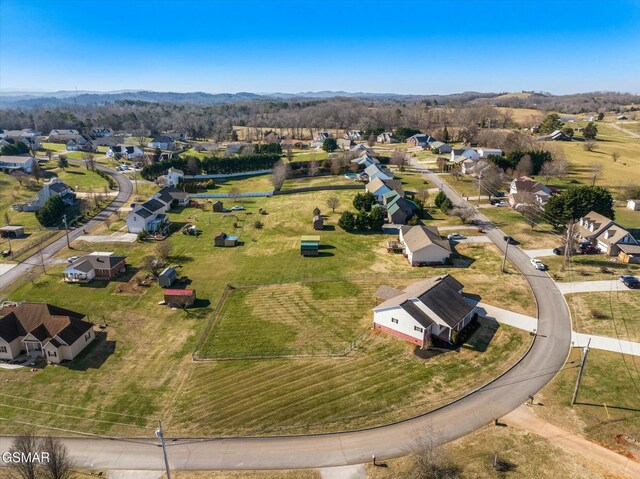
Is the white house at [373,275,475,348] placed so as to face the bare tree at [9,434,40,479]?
no

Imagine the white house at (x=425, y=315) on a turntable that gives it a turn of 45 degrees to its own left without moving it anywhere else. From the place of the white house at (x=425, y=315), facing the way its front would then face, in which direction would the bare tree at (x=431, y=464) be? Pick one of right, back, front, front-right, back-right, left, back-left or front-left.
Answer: right

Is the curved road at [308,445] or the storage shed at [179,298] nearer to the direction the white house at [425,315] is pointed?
the curved road

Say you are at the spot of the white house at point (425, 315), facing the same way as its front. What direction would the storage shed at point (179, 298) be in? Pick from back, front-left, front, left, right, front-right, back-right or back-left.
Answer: back-right

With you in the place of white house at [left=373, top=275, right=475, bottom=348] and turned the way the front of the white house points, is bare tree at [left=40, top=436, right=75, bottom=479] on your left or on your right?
on your right

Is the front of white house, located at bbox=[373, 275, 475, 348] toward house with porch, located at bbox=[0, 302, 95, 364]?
no

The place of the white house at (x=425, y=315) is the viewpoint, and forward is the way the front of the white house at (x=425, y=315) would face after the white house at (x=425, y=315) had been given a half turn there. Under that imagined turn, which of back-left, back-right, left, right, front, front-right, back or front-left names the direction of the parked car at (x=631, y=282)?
right

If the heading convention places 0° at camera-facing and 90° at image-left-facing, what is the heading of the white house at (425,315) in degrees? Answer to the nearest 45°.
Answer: approximately 315°

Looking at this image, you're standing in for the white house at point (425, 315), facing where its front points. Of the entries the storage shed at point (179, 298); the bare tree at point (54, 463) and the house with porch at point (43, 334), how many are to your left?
0
